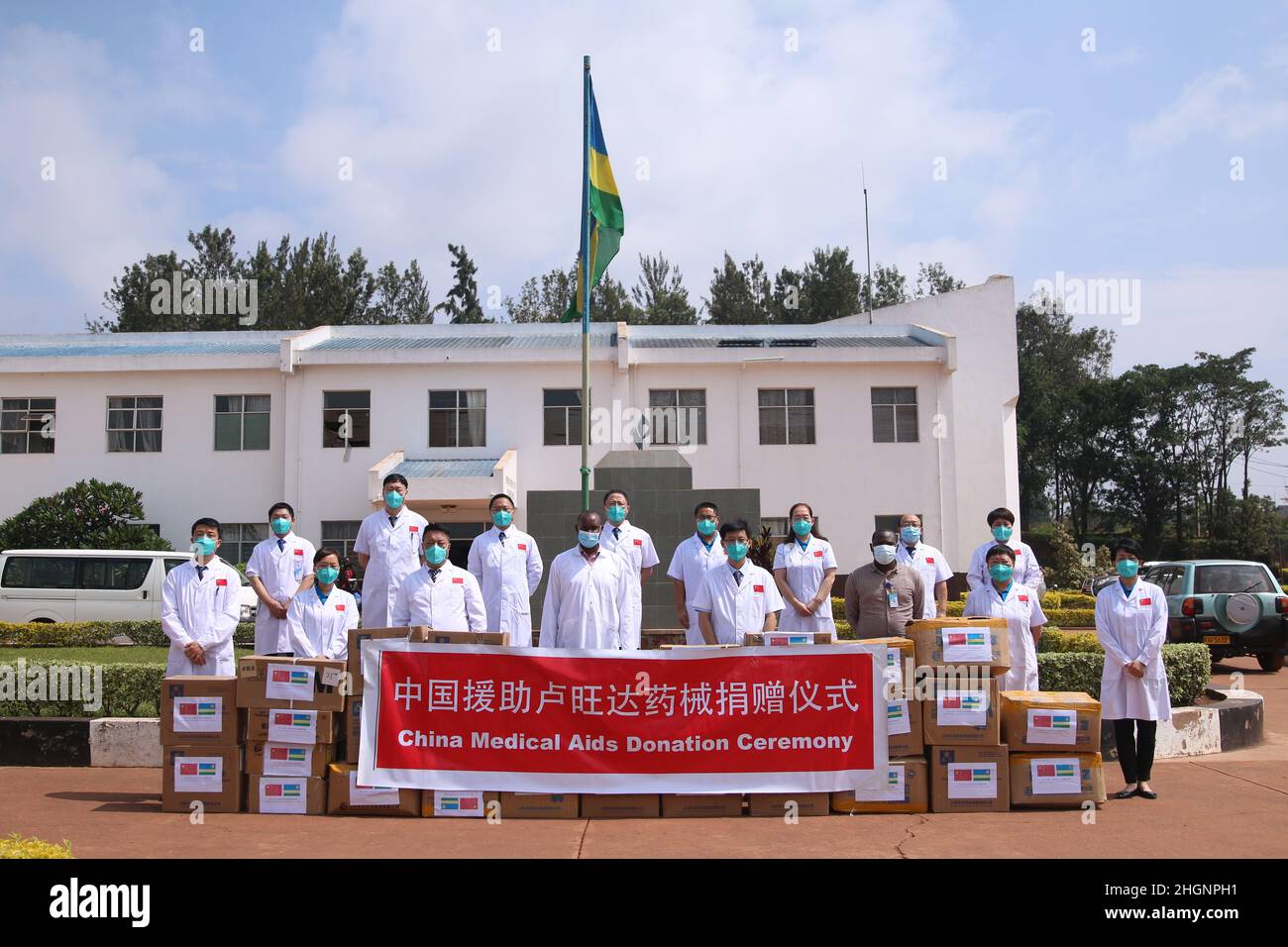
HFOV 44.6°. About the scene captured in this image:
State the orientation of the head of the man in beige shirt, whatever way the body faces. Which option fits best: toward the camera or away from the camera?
toward the camera

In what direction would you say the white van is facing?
to the viewer's right

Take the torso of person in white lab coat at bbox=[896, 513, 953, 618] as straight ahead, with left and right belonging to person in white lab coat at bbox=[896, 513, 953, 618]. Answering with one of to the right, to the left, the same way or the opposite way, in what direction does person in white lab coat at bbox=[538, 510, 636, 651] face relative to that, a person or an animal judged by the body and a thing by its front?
the same way

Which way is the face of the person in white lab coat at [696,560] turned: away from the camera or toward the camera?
toward the camera

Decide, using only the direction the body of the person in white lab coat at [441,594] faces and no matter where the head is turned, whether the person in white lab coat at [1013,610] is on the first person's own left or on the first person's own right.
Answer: on the first person's own left

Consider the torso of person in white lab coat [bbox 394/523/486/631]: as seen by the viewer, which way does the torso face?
toward the camera

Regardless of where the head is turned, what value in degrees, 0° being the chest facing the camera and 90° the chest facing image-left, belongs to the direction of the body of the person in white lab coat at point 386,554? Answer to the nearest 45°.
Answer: approximately 0°

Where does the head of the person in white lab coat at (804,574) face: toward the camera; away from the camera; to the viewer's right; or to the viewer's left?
toward the camera

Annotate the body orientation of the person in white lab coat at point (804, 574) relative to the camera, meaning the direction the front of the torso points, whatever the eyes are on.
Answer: toward the camera

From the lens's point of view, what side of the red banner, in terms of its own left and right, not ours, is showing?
front

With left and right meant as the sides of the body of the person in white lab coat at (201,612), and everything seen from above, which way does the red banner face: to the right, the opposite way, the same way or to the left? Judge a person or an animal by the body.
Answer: the same way

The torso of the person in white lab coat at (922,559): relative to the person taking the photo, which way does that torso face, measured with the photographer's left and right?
facing the viewer

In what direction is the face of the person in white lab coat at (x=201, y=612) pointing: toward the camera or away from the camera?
toward the camera

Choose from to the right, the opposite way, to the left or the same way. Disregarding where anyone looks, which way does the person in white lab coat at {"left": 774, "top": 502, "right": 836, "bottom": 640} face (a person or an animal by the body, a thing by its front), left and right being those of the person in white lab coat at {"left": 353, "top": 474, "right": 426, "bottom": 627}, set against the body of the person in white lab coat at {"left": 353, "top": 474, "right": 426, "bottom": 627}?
the same way

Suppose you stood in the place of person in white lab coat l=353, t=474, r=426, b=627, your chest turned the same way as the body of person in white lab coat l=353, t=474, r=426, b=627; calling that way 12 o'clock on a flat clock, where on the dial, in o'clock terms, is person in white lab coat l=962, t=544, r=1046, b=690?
person in white lab coat l=962, t=544, r=1046, b=690 is roughly at 10 o'clock from person in white lab coat l=353, t=474, r=426, b=627.

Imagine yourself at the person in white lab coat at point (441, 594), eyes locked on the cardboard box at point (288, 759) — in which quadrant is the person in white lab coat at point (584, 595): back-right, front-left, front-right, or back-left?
back-left
